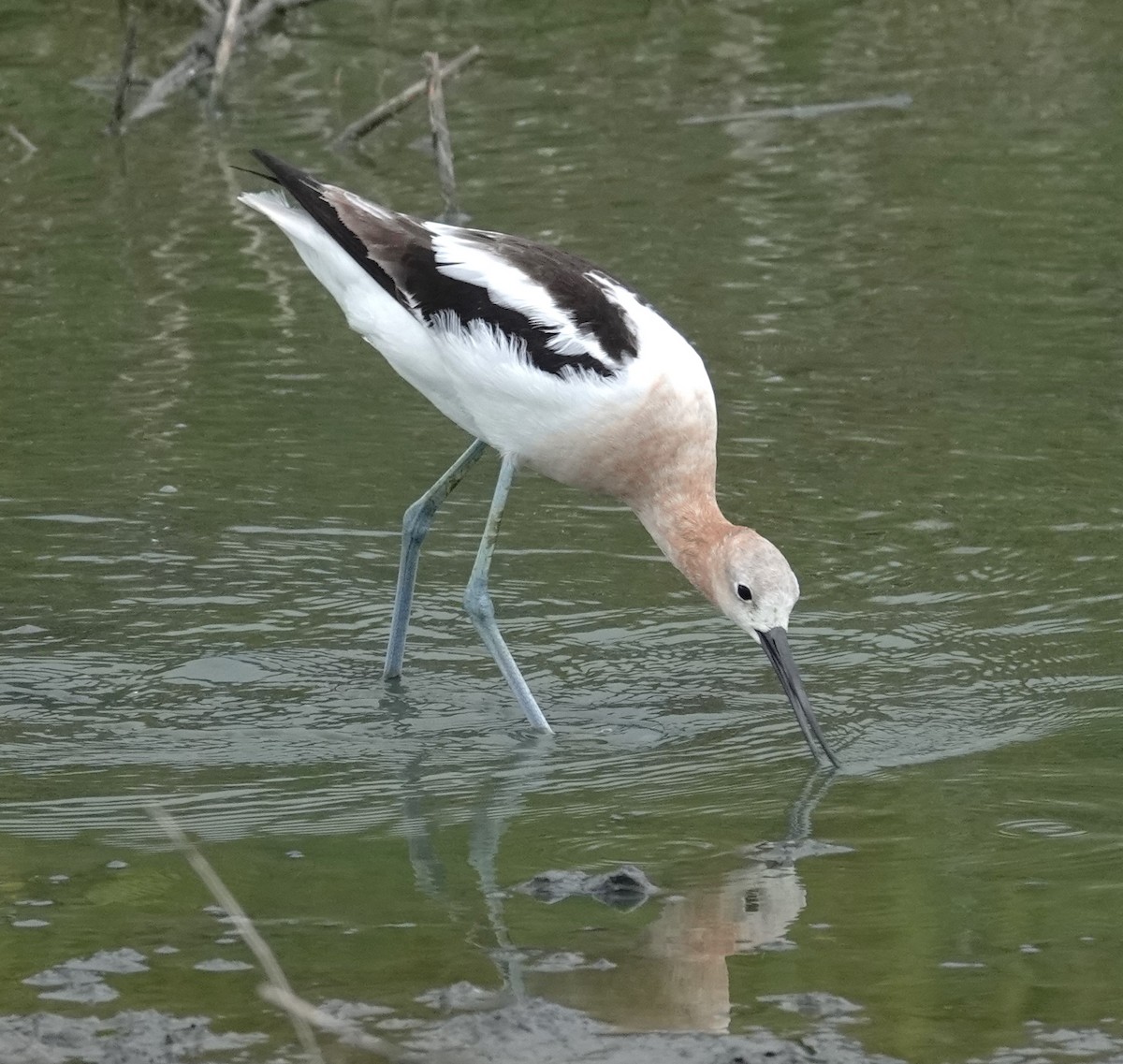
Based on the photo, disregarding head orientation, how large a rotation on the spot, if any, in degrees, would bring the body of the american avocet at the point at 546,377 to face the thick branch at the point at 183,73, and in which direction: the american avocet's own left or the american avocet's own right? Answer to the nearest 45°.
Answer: approximately 90° to the american avocet's own left

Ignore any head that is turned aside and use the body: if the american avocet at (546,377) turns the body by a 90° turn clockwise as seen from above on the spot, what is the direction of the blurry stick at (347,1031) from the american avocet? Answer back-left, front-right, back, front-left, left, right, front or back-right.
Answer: front

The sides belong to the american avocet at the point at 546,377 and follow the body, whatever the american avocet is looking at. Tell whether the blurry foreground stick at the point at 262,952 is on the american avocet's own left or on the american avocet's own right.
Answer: on the american avocet's own right

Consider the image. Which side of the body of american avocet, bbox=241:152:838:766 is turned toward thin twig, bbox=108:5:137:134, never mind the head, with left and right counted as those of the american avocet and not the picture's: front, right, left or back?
left

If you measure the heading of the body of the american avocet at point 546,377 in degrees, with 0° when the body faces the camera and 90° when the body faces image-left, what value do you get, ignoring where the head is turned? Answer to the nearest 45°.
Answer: approximately 270°

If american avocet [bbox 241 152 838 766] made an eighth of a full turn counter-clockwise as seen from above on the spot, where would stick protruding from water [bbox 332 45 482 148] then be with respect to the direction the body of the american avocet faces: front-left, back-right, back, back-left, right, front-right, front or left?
front-left

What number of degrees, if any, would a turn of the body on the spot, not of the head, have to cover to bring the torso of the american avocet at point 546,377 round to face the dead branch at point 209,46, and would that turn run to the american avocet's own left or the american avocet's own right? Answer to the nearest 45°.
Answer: approximately 90° to the american avocet's own left

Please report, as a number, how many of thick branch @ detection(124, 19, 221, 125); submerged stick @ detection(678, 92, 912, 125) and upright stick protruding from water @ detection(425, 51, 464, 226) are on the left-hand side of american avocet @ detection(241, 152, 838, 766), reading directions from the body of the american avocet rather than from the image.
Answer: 3

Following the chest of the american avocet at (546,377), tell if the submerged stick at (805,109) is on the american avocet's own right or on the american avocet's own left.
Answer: on the american avocet's own left
